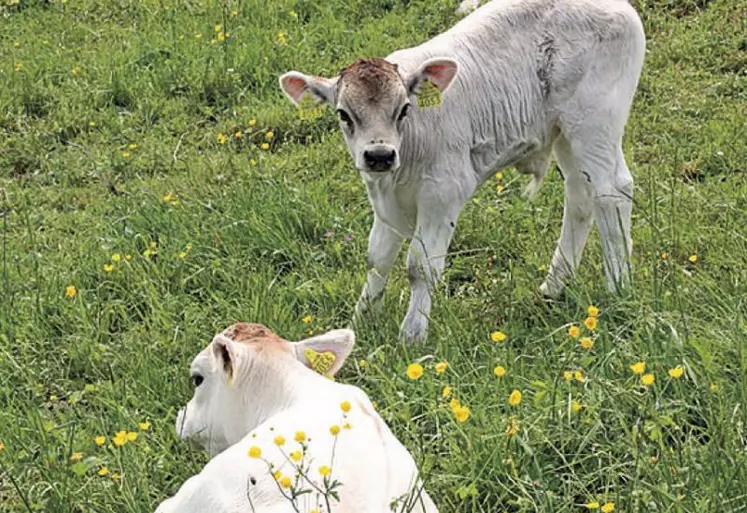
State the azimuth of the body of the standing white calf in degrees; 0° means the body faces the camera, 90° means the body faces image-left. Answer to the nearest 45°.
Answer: approximately 45°

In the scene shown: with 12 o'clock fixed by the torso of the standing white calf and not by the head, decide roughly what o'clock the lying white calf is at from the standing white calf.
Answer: The lying white calf is roughly at 11 o'clock from the standing white calf.
